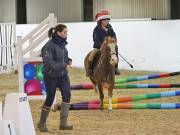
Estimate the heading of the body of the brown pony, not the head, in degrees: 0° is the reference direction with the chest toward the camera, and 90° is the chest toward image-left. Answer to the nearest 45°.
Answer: approximately 315°

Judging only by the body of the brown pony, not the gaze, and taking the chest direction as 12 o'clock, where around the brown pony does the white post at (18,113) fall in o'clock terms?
The white post is roughly at 2 o'clock from the brown pony.

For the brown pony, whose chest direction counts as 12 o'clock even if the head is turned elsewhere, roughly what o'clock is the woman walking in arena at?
The woman walking in arena is roughly at 2 o'clock from the brown pony.
